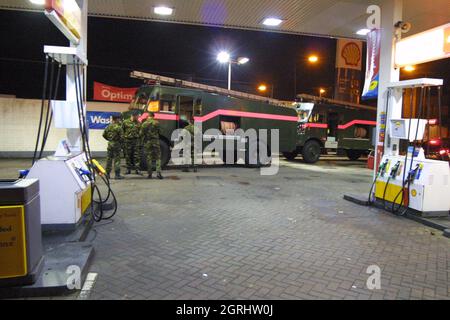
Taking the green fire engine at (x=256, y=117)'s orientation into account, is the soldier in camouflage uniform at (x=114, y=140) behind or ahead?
ahead

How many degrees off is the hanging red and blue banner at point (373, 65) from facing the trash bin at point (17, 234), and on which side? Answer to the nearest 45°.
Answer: approximately 45° to its right

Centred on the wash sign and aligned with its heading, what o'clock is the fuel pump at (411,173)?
The fuel pump is roughly at 11 o'clock from the wash sign.

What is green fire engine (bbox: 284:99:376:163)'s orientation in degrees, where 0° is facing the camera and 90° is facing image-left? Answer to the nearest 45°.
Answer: approximately 45°

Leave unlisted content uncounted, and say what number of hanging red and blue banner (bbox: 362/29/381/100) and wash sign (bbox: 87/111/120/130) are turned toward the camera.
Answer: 2

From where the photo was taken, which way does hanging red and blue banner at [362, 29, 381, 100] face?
toward the camera

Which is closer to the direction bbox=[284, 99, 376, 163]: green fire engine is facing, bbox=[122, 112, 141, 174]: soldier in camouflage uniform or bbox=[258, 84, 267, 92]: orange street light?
the soldier in camouflage uniform

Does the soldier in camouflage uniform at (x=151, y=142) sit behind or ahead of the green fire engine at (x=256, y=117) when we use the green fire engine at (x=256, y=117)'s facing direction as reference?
ahead

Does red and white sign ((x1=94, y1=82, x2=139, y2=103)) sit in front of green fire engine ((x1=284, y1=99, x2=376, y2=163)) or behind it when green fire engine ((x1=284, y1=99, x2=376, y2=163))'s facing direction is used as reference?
in front
